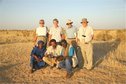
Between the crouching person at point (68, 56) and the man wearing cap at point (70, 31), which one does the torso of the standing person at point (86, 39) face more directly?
the crouching person

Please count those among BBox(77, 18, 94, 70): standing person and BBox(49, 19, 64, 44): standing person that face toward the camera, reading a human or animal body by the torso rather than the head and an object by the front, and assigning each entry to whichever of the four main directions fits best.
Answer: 2

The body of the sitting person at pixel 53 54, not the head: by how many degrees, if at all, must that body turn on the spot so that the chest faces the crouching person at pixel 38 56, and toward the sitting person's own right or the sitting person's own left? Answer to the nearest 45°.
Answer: approximately 90° to the sitting person's own right

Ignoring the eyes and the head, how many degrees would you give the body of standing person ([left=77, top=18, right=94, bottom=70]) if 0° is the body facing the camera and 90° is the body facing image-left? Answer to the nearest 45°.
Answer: approximately 0°

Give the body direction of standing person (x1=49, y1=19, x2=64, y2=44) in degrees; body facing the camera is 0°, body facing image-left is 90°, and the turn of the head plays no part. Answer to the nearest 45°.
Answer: approximately 0°
